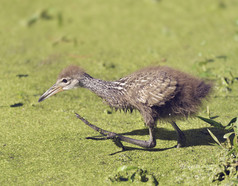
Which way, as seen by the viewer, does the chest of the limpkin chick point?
to the viewer's left
